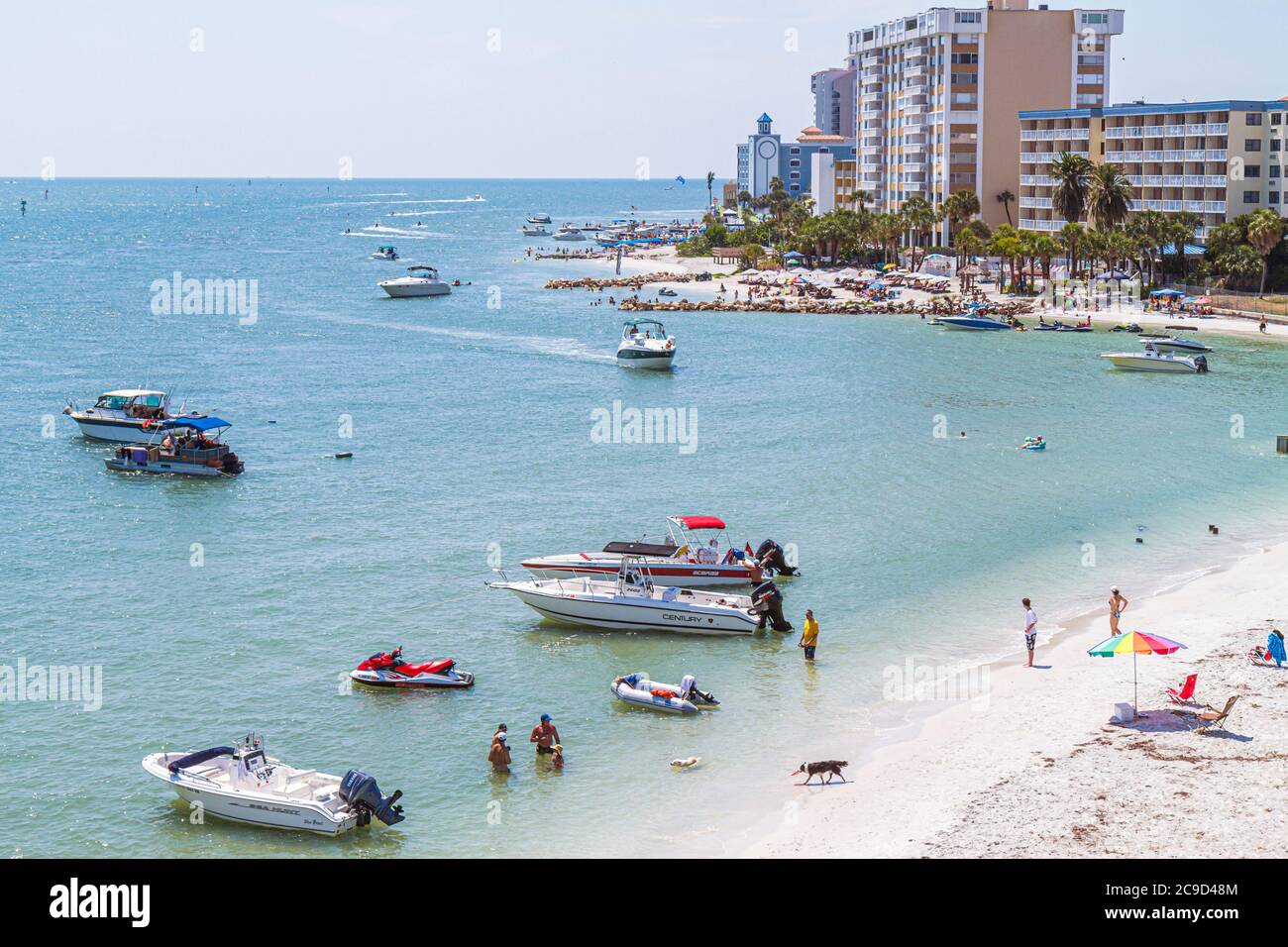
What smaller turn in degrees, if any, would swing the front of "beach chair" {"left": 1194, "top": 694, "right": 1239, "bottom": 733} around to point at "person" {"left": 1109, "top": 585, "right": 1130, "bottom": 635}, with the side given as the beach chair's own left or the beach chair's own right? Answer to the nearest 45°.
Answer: approximately 90° to the beach chair's own right

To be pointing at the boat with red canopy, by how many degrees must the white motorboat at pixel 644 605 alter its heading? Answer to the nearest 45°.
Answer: approximately 90° to its right

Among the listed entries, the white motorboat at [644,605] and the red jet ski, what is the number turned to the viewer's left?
2

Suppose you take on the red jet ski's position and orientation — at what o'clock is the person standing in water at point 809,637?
The person standing in water is roughly at 6 o'clock from the red jet ski.

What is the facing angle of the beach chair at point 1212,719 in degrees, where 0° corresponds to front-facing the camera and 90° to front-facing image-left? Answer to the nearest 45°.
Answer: approximately 90°

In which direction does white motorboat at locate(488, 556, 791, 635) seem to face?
to the viewer's left

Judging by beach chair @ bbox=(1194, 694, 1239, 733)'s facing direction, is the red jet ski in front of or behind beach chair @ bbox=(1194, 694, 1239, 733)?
in front

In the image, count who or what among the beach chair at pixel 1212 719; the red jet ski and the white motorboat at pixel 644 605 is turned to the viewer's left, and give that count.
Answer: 3

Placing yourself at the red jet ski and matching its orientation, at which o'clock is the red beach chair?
The red beach chair is roughly at 7 o'clock from the red jet ski.

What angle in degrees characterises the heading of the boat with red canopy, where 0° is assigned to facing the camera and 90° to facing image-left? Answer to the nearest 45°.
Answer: approximately 90°

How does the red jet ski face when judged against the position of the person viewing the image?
facing to the left of the viewer

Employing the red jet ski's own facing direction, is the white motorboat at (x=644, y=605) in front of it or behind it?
behind

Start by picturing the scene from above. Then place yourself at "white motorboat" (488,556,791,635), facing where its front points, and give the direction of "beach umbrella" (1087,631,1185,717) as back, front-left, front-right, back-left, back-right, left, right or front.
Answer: back-left

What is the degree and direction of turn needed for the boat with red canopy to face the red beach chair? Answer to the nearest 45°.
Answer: approximately 135° to its left
